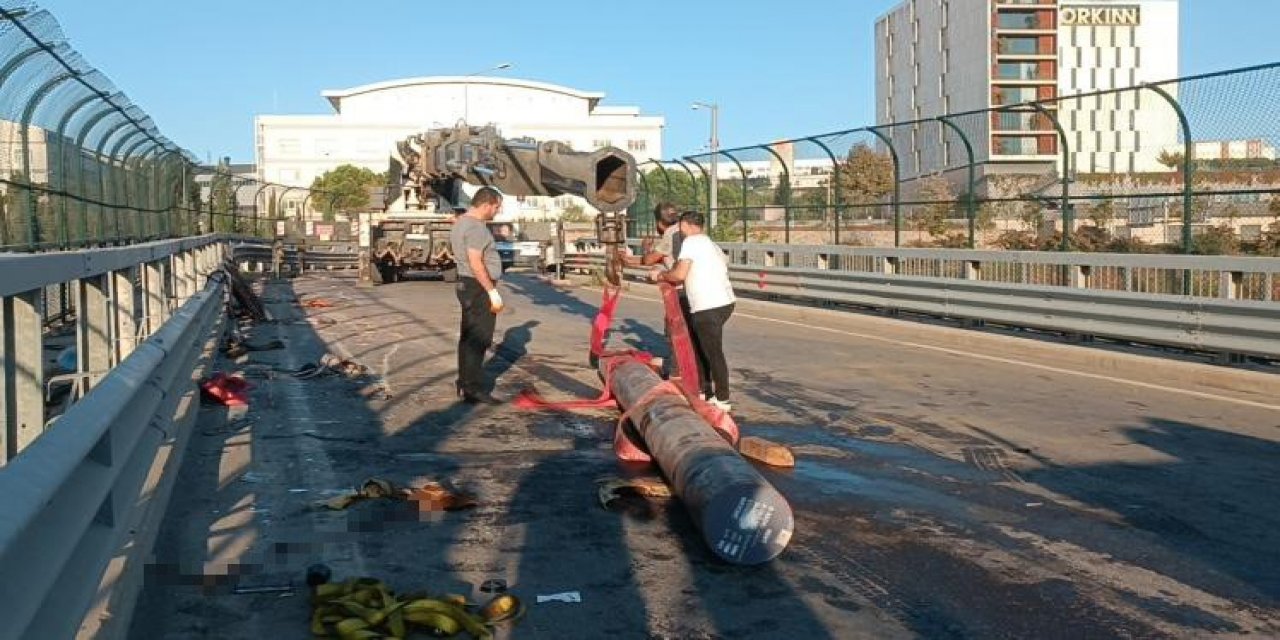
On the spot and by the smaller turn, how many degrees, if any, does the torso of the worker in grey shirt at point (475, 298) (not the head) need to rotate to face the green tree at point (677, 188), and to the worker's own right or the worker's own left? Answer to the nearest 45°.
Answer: approximately 90° to the worker's own left

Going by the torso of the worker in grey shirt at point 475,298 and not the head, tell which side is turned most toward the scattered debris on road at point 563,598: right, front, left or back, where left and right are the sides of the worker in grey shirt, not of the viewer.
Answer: right

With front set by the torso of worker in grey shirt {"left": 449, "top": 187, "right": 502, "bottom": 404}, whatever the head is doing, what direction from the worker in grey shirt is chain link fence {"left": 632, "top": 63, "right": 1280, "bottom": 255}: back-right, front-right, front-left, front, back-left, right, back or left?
front-left

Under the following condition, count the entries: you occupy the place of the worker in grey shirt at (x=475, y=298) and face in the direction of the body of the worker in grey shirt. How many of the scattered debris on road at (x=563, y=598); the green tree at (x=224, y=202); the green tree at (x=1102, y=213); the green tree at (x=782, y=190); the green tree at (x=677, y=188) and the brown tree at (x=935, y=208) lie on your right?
1

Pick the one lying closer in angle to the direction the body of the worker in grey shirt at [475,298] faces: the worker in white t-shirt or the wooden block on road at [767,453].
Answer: the worker in white t-shirt

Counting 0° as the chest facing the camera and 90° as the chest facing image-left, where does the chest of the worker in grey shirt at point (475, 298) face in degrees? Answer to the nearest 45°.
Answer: approximately 270°

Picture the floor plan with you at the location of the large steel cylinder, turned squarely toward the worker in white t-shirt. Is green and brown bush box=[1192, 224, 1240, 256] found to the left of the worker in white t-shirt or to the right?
right

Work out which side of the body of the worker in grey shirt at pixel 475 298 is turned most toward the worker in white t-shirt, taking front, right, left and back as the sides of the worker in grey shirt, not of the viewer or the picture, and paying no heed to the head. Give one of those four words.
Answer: front

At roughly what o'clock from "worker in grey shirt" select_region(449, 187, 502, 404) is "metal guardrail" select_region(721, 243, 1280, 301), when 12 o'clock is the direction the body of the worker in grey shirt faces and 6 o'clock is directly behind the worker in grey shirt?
The metal guardrail is roughly at 11 o'clock from the worker in grey shirt.

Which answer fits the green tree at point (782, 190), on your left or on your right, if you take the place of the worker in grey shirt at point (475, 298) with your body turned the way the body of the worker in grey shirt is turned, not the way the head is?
on your left

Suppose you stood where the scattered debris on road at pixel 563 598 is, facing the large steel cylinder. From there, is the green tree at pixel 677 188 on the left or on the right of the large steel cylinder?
left

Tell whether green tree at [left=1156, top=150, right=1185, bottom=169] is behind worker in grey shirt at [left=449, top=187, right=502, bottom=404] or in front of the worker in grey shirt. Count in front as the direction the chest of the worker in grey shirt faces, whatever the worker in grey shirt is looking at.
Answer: in front

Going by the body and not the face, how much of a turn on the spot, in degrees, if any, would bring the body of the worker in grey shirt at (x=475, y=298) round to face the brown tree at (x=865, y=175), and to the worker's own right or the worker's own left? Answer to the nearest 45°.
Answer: approximately 45° to the worker's own left

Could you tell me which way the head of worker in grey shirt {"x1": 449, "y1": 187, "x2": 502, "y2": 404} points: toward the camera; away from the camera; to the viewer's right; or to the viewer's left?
to the viewer's right

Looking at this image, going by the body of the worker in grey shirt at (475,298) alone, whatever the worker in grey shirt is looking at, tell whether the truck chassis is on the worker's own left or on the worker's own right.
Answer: on the worker's own left
